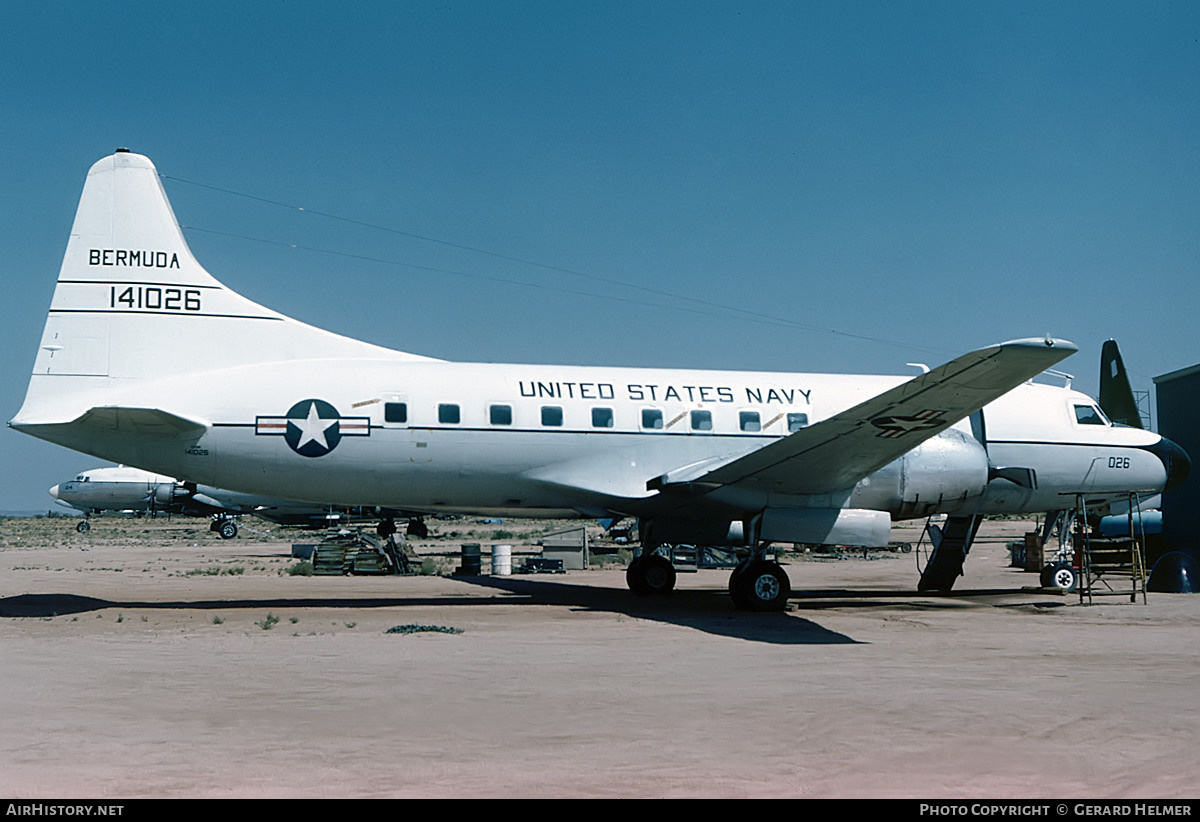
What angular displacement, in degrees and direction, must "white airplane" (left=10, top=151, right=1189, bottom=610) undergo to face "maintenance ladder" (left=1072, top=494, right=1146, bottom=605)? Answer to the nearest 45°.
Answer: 0° — it already faces it

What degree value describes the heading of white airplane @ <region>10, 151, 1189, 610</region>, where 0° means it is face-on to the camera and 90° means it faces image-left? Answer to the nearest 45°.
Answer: approximately 270°
